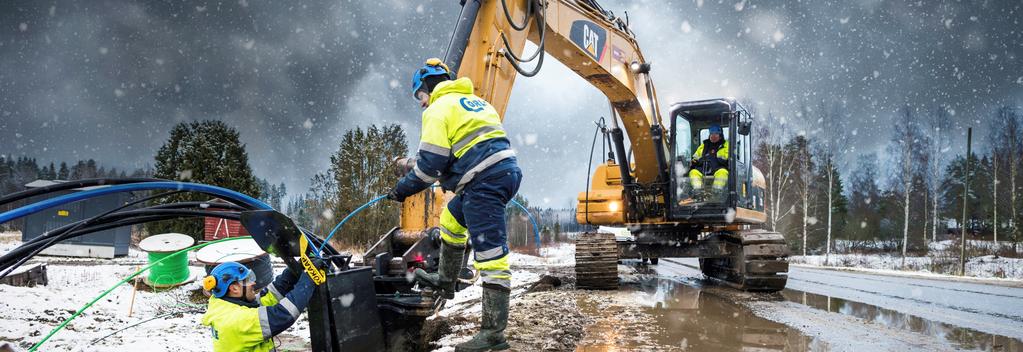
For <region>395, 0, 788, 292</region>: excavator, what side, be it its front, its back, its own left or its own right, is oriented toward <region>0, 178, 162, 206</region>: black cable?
front

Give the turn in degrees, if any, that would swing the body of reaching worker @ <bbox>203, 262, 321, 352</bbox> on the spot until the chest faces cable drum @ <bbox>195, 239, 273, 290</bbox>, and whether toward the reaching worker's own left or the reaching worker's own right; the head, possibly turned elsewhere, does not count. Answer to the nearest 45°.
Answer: approximately 90° to the reaching worker's own left

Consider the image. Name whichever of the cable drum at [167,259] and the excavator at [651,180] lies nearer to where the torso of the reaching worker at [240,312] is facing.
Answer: the excavator

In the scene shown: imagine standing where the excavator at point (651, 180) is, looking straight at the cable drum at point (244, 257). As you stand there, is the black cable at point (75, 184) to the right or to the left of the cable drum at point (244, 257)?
left

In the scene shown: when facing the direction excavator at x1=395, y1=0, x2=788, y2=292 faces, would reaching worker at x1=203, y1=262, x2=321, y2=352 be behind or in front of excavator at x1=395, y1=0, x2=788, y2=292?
in front

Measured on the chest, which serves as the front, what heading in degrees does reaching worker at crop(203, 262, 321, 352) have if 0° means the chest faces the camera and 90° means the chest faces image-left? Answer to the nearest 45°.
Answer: approximately 270°

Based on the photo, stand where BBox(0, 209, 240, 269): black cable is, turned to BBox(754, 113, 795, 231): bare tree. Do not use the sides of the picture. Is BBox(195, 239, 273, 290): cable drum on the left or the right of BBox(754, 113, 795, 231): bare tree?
left

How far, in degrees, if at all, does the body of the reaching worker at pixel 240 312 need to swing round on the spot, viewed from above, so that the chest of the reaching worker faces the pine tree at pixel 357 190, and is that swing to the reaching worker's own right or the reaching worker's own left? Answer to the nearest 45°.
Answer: approximately 90° to the reaching worker's own left

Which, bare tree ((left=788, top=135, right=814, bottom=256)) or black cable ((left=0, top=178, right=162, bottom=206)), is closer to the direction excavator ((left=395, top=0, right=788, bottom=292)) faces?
the black cable

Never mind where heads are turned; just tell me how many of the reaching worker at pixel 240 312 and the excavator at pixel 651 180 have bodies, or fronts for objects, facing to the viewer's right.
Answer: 1

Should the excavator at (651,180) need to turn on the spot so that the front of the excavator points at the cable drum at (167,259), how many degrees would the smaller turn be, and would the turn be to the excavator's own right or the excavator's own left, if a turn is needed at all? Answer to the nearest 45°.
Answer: approximately 45° to the excavator's own right

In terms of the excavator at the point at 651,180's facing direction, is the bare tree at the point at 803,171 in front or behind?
behind

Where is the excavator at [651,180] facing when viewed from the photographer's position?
facing the viewer and to the left of the viewer
